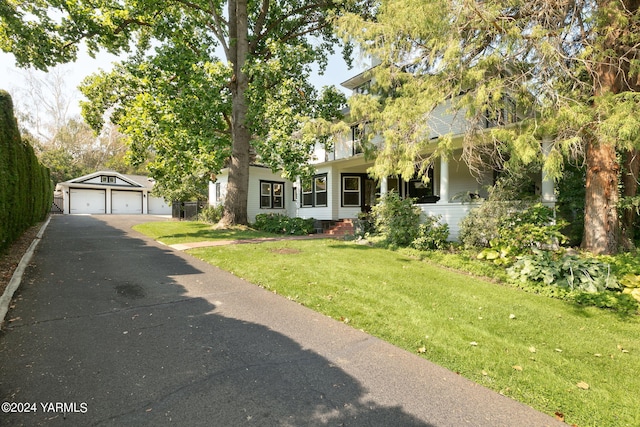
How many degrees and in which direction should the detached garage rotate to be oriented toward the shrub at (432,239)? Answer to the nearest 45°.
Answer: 0° — it already faces it

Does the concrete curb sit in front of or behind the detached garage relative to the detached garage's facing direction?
in front

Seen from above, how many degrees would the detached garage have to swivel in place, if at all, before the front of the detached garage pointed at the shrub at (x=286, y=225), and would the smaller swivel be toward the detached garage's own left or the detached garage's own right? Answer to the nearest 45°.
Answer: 0° — it already faces it

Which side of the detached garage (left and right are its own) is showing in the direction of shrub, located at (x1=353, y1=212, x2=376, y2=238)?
front

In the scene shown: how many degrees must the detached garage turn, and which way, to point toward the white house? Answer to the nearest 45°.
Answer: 0° — it already faces it

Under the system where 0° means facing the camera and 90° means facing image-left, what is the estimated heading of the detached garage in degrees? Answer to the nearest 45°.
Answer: approximately 0°

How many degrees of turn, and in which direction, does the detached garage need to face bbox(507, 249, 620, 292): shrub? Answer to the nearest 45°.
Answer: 0° — it already faces it

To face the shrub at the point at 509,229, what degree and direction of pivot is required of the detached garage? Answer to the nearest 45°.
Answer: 0° — it already faces it

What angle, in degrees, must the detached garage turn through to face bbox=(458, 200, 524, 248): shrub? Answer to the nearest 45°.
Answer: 0° — it already faces it
